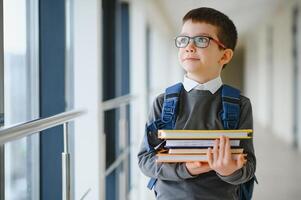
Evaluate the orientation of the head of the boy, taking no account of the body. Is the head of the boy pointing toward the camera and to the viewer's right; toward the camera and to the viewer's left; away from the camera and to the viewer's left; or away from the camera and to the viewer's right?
toward the camera and to the viewer's left

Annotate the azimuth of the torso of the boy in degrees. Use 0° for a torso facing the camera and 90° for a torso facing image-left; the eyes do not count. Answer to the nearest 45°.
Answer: approximately 0°

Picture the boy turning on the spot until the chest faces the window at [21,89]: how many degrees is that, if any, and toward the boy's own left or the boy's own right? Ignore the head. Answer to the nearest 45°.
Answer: approximately 135° to the boy's own right
